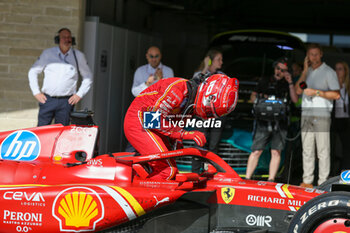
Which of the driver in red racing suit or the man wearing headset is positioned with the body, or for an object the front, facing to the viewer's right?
the driver in red racing suit

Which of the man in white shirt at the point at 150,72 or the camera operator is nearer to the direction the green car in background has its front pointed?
the camera operator

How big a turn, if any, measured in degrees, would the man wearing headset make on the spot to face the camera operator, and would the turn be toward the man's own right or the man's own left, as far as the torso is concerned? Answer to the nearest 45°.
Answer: approximately 90° to the man's own left

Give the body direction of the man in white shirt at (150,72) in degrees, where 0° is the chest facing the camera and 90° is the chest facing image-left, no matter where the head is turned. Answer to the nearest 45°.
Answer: approximately 0°

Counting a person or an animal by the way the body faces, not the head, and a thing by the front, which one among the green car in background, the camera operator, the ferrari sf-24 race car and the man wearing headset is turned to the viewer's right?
the ferrari sf-24 race car

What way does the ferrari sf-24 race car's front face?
to the viewer's right

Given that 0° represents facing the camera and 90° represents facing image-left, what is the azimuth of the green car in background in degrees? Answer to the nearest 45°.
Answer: approximately 0°

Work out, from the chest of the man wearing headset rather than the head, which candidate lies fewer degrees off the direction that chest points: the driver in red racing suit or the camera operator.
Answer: the driver in red racing suit

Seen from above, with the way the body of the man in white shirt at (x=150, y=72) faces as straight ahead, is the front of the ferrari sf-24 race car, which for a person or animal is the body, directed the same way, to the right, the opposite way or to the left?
to the left

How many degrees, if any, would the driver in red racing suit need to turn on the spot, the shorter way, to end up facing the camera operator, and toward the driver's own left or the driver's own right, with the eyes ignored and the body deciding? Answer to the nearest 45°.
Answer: approximately 45° to the driver's own left
